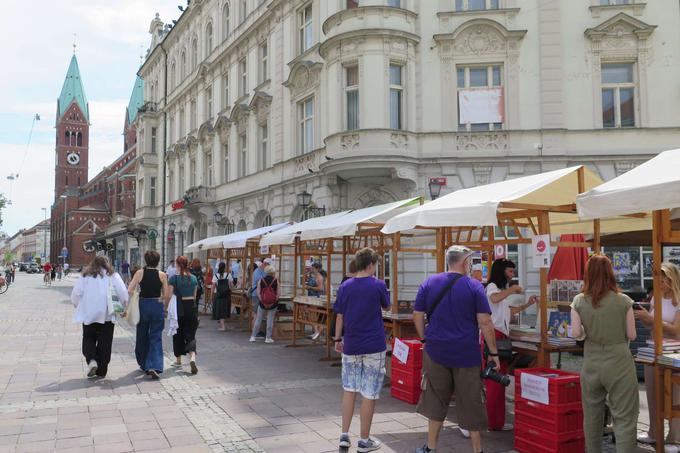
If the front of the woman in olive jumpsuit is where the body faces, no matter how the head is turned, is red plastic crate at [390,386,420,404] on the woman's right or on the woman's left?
on the woman's left

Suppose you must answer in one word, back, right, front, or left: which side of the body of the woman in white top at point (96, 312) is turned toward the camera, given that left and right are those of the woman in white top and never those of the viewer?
back

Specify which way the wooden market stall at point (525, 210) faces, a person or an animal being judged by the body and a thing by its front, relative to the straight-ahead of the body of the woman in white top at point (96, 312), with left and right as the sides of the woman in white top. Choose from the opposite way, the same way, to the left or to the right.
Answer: to the left

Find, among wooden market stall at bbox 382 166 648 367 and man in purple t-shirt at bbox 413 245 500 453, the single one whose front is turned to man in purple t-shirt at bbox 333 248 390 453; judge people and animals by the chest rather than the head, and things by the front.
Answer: the wooden market stall

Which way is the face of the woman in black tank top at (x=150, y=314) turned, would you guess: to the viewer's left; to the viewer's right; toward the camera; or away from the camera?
away from the camera

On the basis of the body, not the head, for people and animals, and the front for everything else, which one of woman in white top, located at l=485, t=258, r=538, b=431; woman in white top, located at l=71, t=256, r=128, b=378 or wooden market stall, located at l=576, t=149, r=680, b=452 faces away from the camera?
woman in white top, located at l=71, t=256, r=128, b=378

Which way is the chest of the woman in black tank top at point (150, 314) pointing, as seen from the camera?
away from the camera

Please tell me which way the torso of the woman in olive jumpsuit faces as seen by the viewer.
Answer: away from the camera

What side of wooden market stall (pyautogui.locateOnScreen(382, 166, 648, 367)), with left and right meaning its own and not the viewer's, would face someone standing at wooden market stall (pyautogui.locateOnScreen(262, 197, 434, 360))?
right

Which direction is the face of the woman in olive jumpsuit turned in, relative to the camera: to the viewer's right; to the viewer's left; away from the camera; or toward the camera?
away from the camera

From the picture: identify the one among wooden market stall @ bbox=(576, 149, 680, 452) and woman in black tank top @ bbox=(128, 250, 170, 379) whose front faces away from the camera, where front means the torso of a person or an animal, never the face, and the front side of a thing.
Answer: the woman in black tank top
